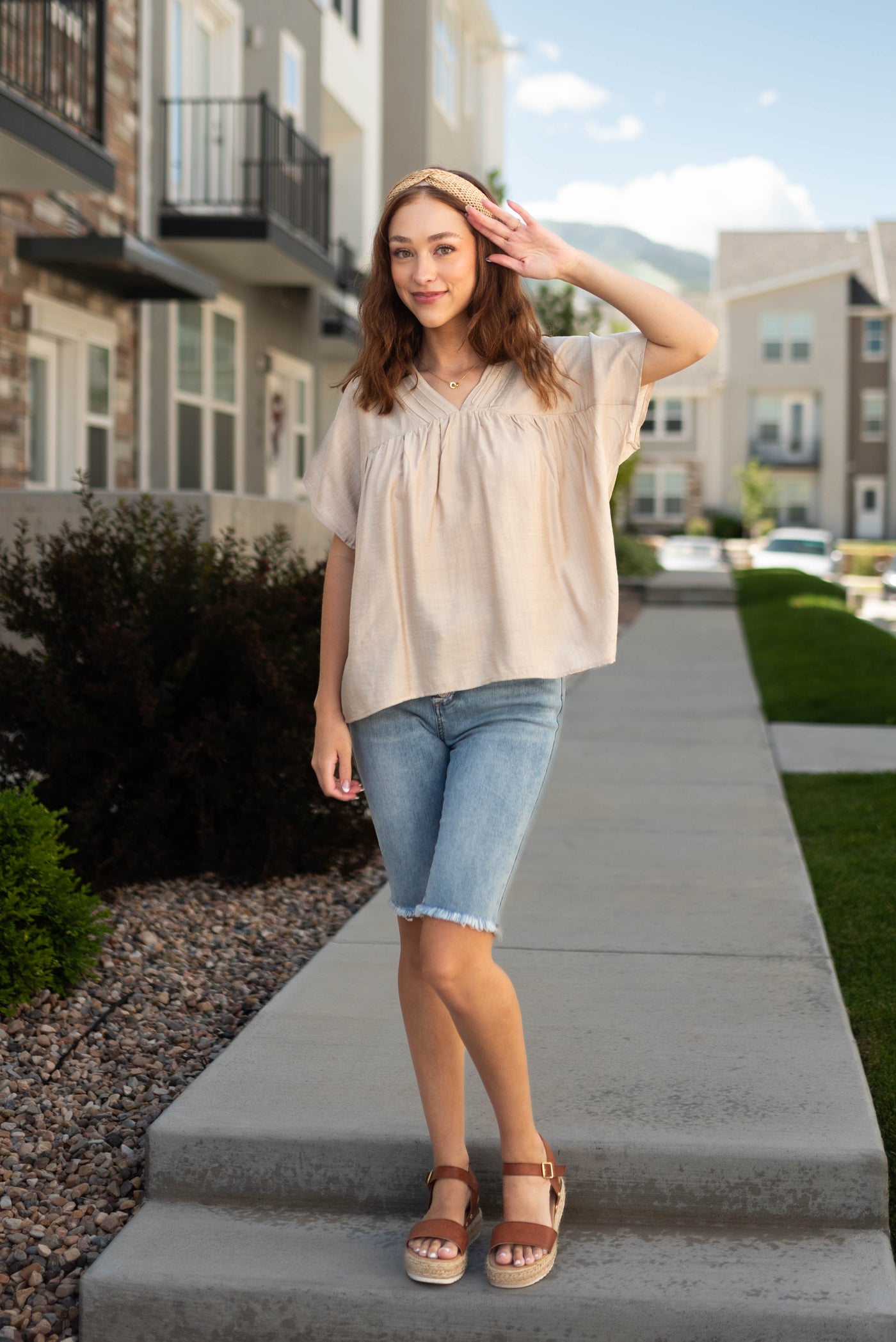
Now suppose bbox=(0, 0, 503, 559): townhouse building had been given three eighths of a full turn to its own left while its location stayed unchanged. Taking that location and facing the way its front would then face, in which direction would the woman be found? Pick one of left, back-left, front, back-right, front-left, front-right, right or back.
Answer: back

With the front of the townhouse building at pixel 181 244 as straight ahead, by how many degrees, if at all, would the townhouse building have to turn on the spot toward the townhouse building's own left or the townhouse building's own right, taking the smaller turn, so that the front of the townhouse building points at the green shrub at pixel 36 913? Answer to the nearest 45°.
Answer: approximately 45° to the townhouse building's own right

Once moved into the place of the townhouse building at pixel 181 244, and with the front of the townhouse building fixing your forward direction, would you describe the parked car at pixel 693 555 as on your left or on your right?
on your left

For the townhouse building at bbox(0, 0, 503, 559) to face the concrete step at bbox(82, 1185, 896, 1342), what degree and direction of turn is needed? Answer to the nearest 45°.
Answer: approximately 45° to its right

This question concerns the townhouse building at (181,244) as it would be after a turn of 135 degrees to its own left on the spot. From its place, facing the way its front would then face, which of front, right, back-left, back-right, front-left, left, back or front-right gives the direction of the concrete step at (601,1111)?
back

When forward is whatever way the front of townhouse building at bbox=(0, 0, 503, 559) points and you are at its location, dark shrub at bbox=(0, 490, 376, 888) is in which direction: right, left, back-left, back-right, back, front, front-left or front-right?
front-right

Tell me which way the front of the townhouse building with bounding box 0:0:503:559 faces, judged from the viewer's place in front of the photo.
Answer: facing the viewer and to the right of the viewer
